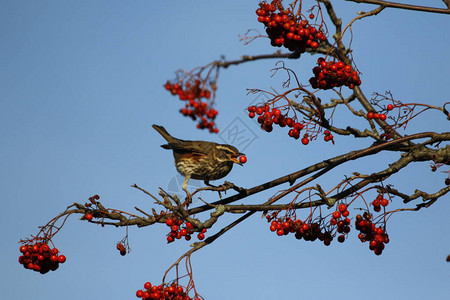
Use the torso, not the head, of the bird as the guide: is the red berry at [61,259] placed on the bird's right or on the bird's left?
on the bird's right

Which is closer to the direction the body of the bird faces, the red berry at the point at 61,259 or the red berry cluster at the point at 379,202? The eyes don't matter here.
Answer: the red berry cluster

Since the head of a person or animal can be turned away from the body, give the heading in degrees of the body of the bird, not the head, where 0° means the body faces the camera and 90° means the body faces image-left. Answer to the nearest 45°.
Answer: approximately 270°

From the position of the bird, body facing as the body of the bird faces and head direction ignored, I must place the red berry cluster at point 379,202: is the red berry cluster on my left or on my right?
on my left
